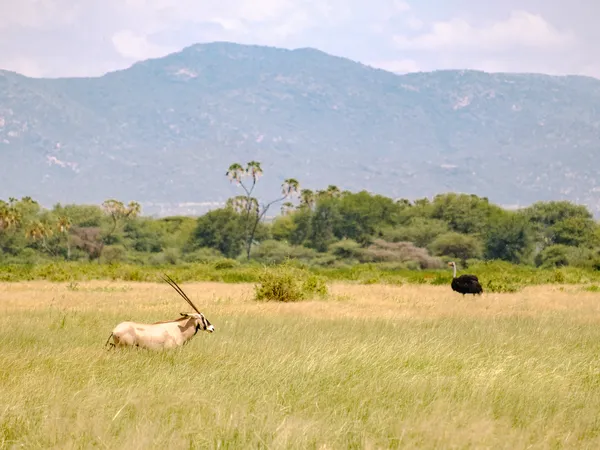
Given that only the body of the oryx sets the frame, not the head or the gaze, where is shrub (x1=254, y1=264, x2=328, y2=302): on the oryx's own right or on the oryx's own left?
on the oryx's own left

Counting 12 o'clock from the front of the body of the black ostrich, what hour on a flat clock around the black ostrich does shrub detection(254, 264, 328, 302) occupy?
The shrub is roughly at 11 o'clock from the black ostrich.

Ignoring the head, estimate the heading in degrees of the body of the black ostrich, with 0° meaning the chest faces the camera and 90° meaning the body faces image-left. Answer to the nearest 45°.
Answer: approximately 90°

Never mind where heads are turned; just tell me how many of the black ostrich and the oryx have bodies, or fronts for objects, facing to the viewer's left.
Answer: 1

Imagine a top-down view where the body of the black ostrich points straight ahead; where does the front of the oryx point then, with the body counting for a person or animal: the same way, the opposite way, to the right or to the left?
the opposite way

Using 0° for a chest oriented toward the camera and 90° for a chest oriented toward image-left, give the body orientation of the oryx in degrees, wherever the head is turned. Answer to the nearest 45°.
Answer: approximately 270°

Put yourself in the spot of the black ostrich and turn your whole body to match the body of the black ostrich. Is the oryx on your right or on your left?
on your left

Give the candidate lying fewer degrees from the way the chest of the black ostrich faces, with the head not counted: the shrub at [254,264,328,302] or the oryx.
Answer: the shrub

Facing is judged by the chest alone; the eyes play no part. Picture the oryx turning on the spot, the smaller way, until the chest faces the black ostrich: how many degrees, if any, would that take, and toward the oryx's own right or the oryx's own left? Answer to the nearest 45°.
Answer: approximately 45° to the oryx's own left
